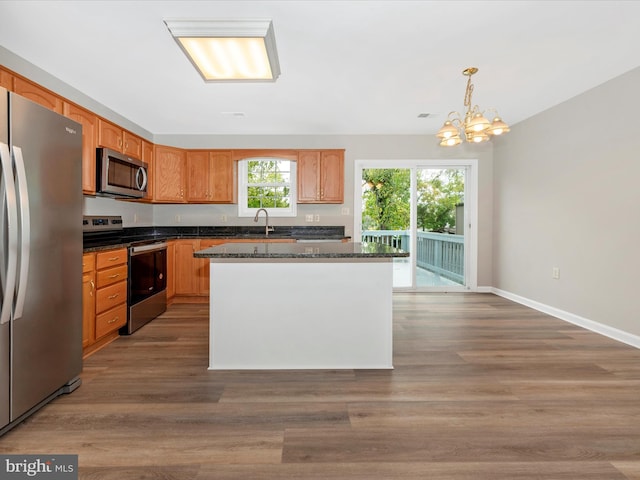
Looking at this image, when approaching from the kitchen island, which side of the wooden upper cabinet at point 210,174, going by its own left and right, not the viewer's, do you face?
front

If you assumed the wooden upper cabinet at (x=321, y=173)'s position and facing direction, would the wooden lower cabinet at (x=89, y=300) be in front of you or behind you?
in front

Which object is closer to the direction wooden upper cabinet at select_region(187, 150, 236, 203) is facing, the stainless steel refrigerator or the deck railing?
the stainless steel refrigerator

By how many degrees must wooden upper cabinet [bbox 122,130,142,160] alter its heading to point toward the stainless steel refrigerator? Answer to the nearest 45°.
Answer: approximately 45° to its right

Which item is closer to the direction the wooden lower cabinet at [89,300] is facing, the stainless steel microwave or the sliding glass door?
the sliding glass door

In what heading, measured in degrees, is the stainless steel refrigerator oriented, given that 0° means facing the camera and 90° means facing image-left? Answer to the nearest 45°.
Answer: approximately 315°

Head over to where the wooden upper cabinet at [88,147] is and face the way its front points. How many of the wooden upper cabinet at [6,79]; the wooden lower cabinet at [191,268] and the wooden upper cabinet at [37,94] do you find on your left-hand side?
1

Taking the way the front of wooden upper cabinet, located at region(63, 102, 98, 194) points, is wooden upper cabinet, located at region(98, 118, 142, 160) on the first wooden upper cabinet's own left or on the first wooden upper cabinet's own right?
on the first wooden upper cabinet's own left

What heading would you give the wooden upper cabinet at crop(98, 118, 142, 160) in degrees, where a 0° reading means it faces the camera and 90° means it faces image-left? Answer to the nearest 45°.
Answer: approximately 315°

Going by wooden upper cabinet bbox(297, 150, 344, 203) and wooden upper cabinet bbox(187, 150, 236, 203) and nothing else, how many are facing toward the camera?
2

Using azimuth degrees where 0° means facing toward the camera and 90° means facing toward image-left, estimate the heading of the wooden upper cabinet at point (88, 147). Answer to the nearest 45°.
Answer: approximately 315°

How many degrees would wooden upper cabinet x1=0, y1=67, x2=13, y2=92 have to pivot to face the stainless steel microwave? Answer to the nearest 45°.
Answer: approximately 90° to its left

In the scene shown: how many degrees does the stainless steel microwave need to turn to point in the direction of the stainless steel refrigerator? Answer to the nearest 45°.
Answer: approximately 45° to its right
